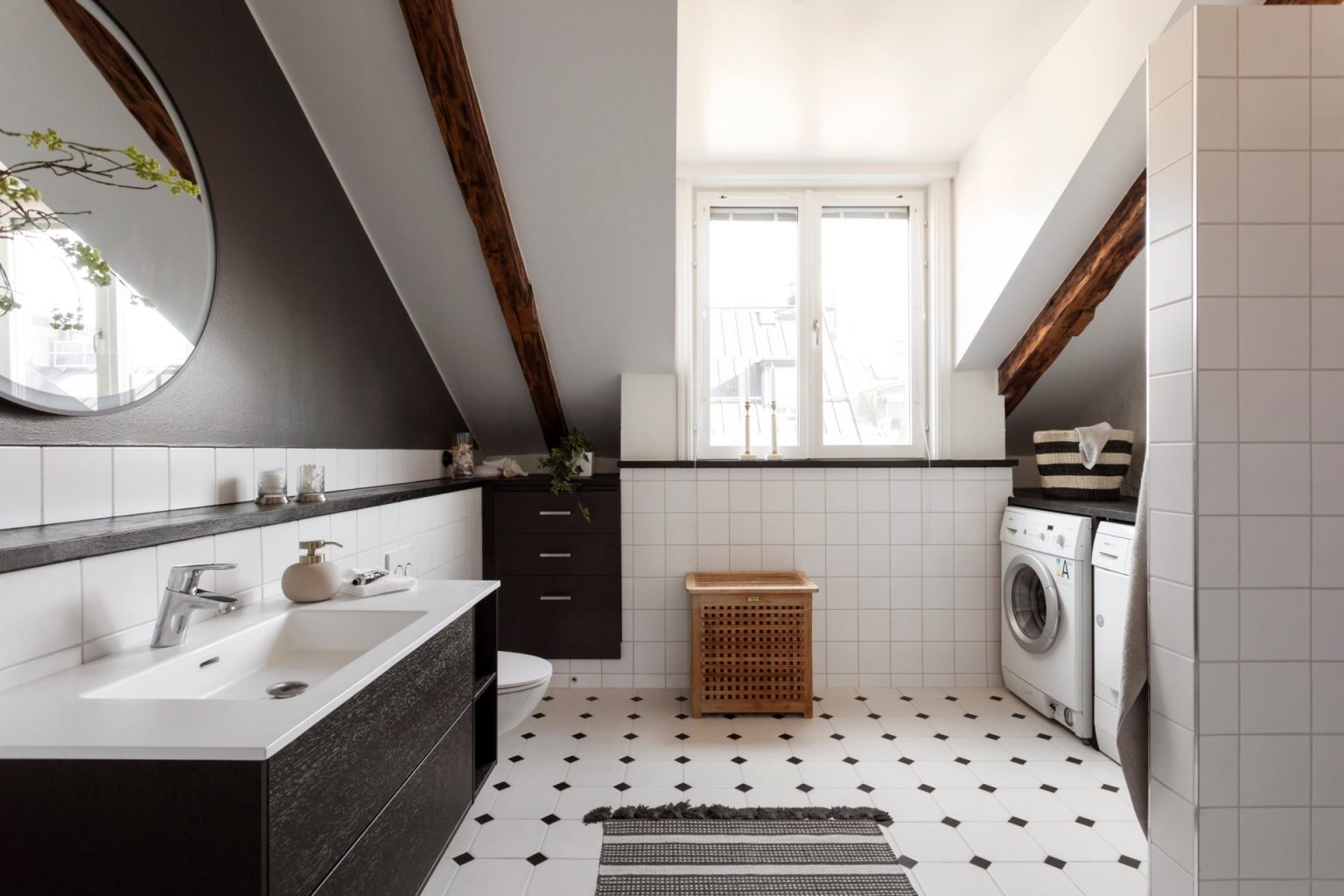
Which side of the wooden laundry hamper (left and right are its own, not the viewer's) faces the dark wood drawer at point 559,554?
right

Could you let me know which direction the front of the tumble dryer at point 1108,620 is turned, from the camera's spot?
facing the viewer and to the left of the viewer

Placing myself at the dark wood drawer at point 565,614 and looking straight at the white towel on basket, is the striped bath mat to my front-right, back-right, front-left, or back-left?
front-right

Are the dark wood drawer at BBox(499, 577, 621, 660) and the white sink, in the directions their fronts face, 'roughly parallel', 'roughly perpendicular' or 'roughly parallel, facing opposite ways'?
roughly perpendicular

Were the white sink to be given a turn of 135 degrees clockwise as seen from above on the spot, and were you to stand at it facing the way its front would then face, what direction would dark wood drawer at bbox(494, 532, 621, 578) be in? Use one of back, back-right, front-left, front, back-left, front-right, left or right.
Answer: back-right

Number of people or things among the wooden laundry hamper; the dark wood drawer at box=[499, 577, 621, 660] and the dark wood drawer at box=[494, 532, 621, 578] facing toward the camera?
3

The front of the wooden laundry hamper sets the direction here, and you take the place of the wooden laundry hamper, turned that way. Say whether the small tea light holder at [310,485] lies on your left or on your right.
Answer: on your right

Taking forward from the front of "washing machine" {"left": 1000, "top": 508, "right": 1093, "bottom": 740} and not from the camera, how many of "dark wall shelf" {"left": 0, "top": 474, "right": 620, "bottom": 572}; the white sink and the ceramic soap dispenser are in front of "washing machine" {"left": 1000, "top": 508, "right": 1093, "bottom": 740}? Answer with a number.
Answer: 3

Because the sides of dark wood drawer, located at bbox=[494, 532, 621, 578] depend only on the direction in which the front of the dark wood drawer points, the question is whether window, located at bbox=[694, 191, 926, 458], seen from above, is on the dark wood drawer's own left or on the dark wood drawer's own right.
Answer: on the dark wood drawer's own left

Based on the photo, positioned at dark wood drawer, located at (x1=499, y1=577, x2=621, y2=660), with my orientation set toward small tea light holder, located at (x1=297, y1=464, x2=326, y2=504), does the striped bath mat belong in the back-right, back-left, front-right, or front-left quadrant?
front-left

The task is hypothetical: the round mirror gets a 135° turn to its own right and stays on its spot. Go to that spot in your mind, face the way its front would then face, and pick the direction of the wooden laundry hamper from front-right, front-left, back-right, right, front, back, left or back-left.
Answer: back

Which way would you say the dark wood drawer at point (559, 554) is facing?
toward the camera

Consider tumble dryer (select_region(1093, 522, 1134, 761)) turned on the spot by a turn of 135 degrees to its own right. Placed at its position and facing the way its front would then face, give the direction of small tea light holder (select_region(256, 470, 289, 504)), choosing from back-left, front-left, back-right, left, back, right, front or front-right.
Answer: back-left

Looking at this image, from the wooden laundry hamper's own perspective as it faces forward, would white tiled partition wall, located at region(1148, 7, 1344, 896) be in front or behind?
in front

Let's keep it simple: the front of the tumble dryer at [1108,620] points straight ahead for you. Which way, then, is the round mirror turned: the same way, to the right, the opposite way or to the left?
the opposite way
